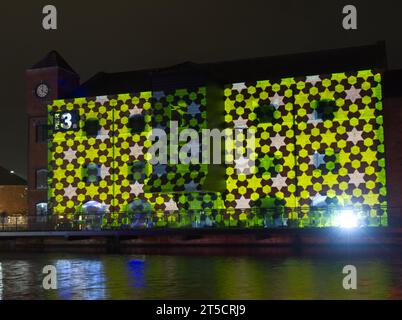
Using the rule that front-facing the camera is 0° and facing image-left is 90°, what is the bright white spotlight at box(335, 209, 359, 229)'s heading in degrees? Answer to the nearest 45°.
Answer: approximately 0°

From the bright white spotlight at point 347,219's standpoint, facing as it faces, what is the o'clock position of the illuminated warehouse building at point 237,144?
The illuminated warehouse building is roughly at 4 o'clock from the bright white spotlight.

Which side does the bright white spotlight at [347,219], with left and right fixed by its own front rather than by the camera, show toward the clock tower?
right
